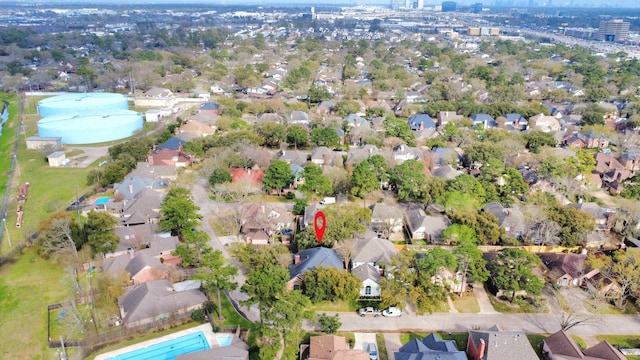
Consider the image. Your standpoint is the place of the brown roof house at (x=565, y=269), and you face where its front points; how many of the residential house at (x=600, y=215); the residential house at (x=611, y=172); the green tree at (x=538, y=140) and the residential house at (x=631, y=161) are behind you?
4

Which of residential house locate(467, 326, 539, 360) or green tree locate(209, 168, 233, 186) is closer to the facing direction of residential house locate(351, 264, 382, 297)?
the residential house

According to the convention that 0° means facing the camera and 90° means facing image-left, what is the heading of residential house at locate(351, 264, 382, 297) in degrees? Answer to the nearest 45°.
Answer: approximately 0°

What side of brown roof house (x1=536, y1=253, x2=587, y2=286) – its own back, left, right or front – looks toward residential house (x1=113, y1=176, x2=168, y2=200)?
right

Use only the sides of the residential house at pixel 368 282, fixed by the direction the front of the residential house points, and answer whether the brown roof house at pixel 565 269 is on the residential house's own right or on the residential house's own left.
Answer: on the residential house's own left

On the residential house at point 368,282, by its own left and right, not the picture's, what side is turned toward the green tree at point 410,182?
back

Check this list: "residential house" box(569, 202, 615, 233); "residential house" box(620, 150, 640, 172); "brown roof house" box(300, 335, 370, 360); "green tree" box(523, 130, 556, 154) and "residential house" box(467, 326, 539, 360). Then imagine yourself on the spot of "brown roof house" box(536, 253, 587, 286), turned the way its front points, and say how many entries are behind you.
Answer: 3

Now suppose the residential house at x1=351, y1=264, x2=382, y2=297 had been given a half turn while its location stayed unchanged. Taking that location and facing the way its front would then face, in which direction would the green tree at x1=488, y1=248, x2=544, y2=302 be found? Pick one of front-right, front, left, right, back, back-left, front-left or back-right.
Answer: right

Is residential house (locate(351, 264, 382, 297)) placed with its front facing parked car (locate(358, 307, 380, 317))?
yes

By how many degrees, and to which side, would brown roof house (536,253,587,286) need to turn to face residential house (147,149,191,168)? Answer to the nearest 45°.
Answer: approximately 90° to its right

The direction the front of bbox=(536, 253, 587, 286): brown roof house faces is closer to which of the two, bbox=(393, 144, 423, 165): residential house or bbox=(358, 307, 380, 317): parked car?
the parked car

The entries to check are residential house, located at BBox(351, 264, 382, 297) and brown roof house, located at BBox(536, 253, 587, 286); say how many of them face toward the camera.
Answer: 2

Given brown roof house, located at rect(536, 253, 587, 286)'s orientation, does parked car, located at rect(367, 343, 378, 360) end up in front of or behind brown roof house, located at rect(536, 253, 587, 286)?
in front
